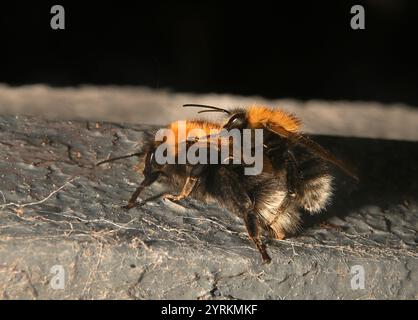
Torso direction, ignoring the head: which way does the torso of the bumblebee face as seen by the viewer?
to the viewer's left
